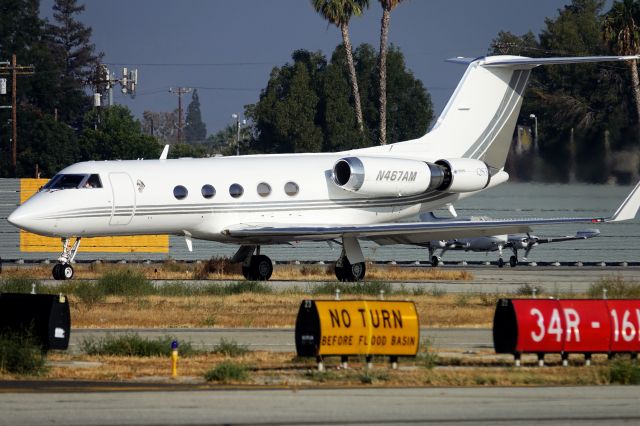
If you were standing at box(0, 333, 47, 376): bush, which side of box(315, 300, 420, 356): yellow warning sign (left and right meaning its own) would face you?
right

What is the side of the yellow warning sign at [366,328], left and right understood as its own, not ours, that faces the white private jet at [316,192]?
back

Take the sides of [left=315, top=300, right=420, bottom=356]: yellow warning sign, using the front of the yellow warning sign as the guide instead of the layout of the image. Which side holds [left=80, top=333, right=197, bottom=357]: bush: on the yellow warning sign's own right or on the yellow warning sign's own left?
on the yellow warning sign's own right

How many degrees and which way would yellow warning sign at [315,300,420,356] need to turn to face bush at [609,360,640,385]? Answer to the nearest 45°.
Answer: approximately 90° to its left

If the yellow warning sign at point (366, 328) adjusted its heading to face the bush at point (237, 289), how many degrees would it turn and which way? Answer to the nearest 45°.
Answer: approximately 180°

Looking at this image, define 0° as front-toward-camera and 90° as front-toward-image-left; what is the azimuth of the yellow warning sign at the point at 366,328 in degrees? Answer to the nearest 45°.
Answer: approximately 0°

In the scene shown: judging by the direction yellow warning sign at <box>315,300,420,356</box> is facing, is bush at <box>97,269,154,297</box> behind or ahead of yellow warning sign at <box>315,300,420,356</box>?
behind

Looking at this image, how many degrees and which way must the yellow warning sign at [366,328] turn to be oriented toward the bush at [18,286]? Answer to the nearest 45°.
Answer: approximately 135° to its right

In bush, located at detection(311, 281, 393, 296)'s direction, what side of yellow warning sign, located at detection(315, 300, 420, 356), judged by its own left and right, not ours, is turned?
back
